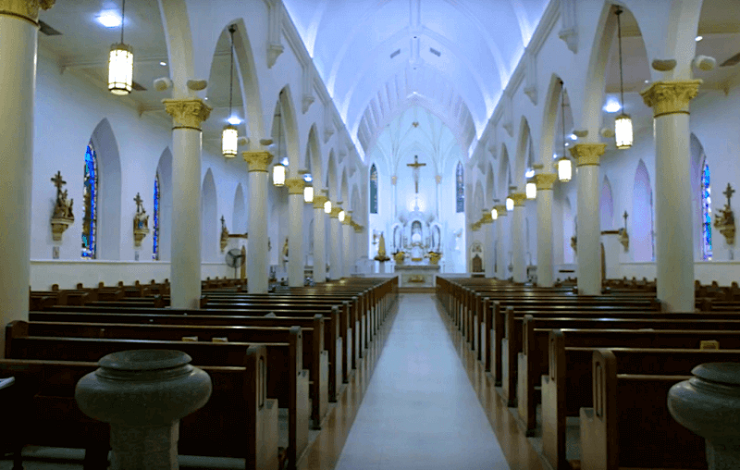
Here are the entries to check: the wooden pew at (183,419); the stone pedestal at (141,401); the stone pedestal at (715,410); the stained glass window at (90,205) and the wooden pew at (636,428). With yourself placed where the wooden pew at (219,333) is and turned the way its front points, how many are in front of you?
1

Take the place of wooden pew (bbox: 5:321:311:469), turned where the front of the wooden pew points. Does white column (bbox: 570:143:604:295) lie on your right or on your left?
on your right

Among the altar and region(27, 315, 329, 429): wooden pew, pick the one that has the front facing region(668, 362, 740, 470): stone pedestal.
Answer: the altar

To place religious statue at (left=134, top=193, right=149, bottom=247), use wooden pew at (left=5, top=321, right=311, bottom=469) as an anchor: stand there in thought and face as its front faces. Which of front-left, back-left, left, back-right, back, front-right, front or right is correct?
front

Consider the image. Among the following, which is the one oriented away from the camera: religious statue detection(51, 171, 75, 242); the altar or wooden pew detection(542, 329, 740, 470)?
the wooden pew

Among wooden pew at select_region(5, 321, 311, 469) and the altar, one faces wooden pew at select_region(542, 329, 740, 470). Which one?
the altar

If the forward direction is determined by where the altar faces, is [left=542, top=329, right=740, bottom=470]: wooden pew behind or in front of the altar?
in front

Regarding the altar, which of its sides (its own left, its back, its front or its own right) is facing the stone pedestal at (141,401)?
front

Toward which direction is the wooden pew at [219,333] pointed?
away from the camera

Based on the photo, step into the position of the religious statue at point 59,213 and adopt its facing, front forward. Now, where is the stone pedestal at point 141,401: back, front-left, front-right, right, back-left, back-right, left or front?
front-right

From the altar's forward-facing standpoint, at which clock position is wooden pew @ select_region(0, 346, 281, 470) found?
The wooden pew is roughly at 12 o'clock from the altar.

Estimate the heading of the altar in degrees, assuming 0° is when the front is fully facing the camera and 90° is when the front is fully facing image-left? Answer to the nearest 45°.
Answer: approximately 0°

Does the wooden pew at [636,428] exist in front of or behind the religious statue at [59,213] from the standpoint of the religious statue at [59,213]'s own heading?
in front

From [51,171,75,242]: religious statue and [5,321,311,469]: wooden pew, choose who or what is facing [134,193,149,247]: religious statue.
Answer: the wooden pew

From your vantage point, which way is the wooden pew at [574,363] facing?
away from the camera

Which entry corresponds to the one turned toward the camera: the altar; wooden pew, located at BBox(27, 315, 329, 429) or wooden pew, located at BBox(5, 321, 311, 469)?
the altar

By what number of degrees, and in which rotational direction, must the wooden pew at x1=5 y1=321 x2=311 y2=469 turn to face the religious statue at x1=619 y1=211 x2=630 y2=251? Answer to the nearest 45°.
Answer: approximately 45° to its right

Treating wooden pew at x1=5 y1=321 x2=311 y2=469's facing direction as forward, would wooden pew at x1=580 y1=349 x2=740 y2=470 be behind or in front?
behind

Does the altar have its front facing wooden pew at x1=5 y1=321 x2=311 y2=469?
yes

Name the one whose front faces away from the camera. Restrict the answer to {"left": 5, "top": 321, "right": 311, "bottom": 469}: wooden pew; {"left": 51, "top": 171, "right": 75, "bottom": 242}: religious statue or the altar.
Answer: the wooden pew

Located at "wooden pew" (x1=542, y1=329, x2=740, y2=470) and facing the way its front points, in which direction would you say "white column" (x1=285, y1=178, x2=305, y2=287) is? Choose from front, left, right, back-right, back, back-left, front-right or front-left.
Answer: front-left

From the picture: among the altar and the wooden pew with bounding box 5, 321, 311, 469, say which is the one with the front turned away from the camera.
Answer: the wooden pew
